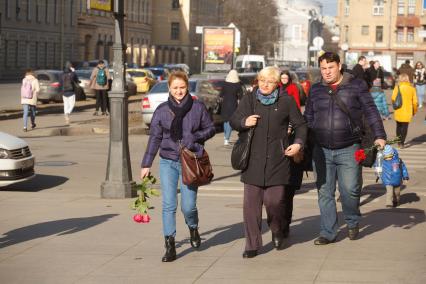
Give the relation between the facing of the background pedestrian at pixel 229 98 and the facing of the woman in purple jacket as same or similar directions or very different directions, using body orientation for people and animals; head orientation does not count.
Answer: very different directions

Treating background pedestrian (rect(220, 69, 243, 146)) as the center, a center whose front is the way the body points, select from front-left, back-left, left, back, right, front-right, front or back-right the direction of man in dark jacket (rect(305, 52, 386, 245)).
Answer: back

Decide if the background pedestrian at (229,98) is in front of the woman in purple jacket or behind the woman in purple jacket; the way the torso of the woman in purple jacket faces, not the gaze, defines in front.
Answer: behind

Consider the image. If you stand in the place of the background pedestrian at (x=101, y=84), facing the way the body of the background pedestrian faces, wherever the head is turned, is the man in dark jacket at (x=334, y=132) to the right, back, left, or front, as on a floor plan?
back

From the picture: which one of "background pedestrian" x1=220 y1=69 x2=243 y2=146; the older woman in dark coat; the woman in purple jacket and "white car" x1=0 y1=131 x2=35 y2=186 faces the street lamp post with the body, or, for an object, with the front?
the white car

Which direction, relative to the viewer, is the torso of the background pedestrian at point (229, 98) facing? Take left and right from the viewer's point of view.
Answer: facing away from the viewer

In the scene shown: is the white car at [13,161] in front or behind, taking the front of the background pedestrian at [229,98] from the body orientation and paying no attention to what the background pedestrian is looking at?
behind

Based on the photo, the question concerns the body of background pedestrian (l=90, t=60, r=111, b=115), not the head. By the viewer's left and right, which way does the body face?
facing away from the viewer

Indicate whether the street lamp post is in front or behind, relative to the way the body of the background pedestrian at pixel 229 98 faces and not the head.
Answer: behind

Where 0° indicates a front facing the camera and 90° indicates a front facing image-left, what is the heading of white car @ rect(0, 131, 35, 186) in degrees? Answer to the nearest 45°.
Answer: approximately 315°
